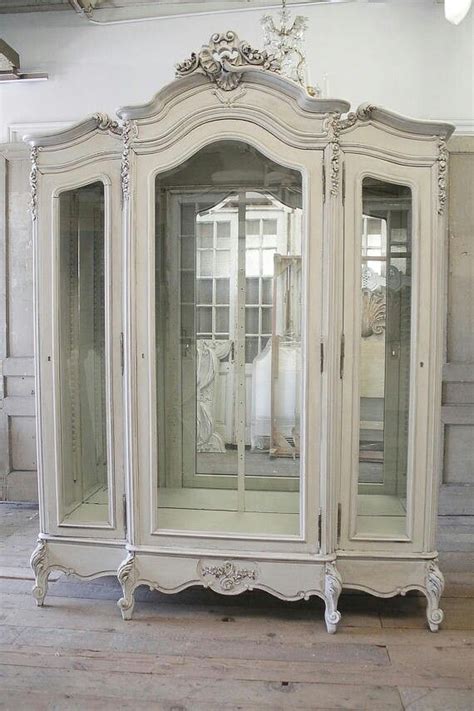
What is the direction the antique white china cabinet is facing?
toward the camera
